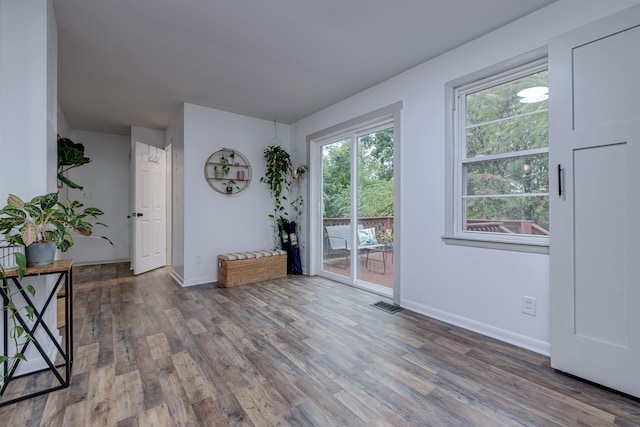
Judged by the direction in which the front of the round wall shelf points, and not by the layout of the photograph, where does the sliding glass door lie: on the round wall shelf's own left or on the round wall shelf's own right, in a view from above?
on the round wall shelf's own left

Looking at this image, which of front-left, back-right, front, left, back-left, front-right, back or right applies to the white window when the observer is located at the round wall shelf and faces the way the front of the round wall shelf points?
front-left

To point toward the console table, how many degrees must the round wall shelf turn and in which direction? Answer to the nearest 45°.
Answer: approximately 45° to its right

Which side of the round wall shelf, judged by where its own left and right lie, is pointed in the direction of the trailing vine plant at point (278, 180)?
left

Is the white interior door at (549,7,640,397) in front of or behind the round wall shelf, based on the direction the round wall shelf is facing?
in front

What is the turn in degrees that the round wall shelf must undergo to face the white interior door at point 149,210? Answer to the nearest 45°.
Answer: approximately 135° to its right

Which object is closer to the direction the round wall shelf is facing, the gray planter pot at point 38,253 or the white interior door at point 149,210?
the gray planter pot

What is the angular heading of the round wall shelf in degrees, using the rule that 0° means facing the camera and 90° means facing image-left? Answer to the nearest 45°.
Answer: approximately 0°

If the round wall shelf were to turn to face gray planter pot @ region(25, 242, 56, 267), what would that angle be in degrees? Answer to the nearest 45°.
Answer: approximately 45° to its right

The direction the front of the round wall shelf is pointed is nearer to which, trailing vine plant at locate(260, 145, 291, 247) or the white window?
the white window
